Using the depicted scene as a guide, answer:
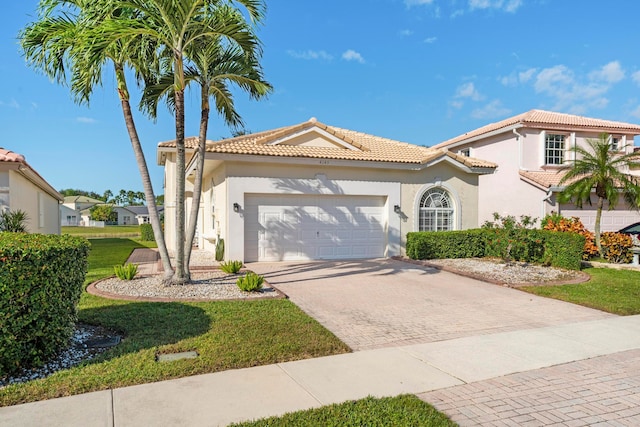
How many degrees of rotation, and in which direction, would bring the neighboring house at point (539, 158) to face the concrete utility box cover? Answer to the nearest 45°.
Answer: approximately 45° to its right

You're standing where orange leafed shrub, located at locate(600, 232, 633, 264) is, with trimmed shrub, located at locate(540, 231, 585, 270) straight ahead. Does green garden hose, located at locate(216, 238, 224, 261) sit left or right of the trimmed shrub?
right

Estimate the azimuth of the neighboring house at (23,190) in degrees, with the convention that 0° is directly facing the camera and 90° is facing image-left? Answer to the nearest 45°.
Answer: approximately 0°

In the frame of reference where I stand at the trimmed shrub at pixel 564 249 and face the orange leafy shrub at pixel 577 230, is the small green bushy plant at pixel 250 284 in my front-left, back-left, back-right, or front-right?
back-left

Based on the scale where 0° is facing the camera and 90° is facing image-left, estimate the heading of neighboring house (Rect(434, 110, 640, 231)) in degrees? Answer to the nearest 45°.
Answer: approximately 315°

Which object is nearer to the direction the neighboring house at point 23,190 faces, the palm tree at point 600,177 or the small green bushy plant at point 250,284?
the small green bushy plant

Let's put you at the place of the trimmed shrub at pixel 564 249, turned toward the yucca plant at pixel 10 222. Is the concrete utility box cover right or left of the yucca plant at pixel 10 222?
left
